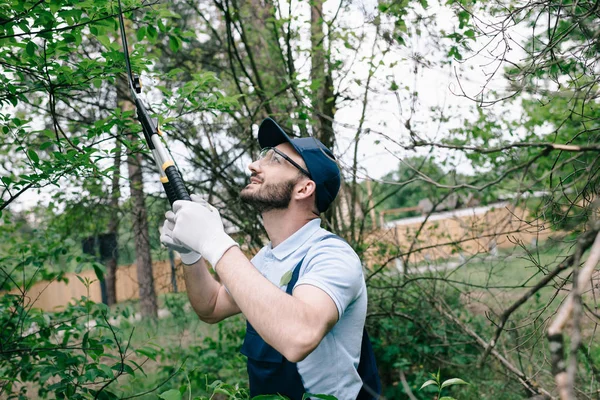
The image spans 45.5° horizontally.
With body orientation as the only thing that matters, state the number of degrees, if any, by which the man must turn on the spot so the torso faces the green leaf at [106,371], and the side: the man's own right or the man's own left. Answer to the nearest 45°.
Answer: approximately 45° to the man's own right

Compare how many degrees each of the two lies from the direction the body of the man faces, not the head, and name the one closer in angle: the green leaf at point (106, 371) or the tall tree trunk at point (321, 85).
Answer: the green leaf

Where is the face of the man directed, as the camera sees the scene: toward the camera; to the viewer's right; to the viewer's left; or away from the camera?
to the viewer's left

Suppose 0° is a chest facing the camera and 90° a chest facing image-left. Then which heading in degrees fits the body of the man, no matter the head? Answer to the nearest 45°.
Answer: approximately 90°

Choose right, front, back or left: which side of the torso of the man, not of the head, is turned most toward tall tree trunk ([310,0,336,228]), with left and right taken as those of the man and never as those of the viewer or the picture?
right
